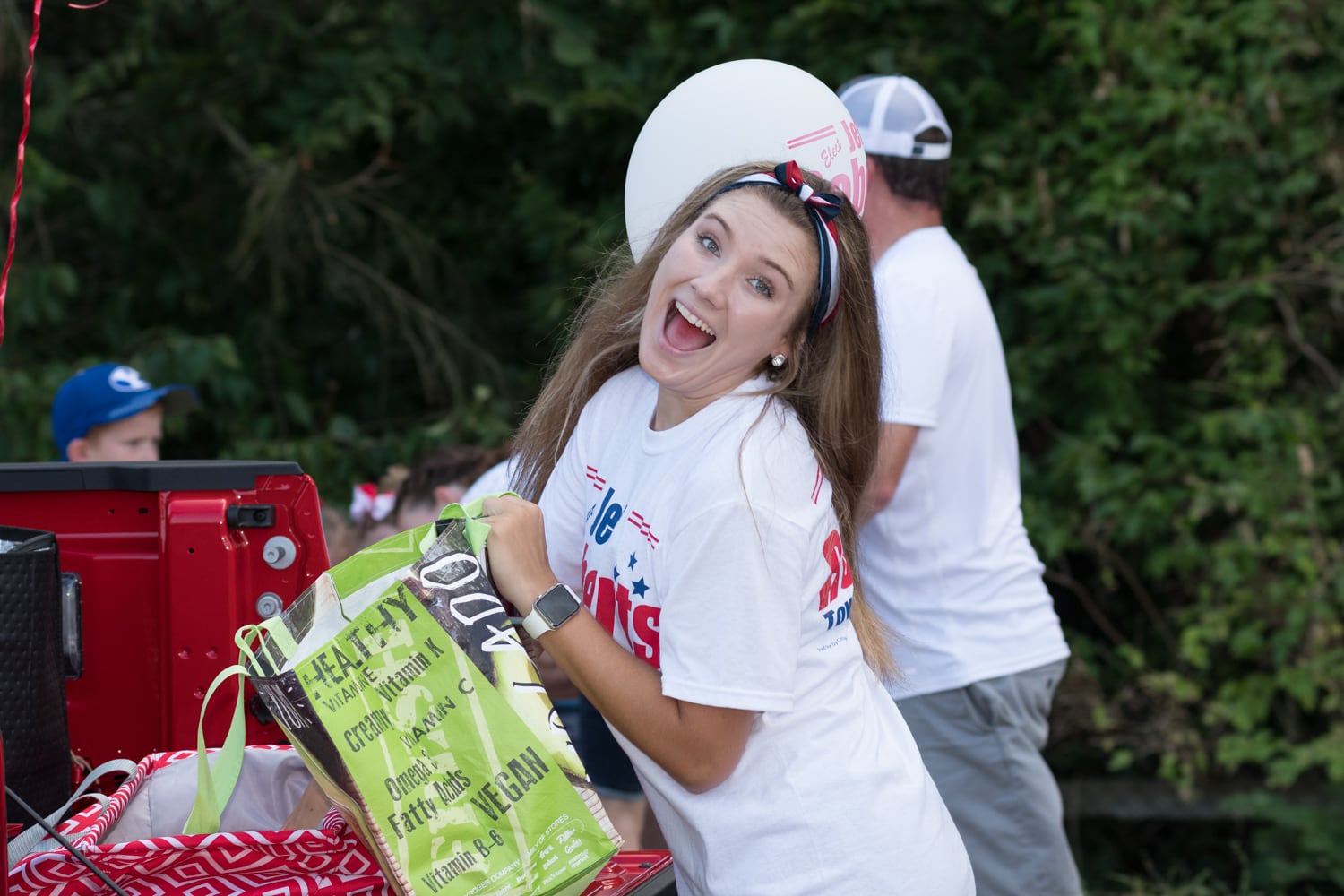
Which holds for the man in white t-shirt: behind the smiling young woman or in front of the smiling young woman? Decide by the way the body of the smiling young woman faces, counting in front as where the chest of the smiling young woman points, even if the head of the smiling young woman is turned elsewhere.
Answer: behind

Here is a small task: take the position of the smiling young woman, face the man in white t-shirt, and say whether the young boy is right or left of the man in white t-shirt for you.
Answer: left

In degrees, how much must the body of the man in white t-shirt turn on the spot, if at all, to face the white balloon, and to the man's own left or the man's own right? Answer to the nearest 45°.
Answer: approximately 135° to the man's own left

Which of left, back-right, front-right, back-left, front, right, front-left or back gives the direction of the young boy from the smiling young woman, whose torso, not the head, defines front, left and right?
right

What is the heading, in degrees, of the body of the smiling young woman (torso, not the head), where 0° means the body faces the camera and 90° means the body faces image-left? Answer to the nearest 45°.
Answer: approximately 45°
